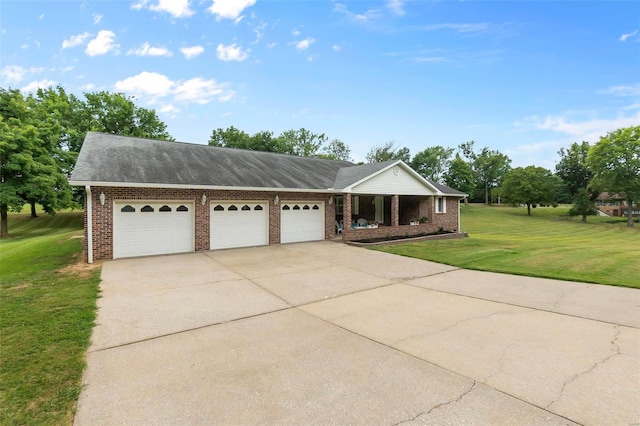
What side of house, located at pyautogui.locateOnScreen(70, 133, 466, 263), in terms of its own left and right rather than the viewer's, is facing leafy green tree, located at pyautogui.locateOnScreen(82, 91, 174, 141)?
back

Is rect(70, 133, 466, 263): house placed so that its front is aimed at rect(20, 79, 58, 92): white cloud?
no

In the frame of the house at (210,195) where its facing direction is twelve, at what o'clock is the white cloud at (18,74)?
The white cloud is roughly at 6 o'clock from the house.

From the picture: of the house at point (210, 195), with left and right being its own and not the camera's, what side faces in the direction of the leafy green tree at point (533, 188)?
left

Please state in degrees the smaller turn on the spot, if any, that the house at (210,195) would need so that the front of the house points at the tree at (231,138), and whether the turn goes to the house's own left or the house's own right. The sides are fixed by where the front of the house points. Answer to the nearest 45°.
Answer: approximately 135° to the house's own left

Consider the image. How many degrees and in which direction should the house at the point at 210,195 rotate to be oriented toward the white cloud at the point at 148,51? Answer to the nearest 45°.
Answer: approximately 180°

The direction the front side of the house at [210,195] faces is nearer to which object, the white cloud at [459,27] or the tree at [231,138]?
the white cloud

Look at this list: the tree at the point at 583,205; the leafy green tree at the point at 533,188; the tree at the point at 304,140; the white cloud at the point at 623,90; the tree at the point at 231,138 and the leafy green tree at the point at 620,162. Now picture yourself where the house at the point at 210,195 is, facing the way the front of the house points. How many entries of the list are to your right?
0

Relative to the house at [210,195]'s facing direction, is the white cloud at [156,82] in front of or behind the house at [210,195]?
behind

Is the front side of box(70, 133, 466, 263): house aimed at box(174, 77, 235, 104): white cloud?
no

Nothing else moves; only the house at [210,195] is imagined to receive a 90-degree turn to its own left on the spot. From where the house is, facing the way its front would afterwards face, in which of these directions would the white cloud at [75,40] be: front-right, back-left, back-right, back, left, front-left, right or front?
left
